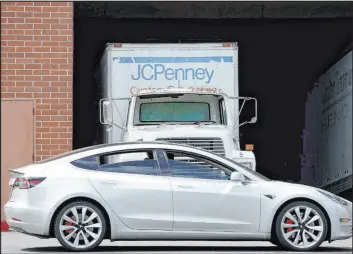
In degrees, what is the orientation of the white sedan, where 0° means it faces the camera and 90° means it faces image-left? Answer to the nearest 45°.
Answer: approximately 270°

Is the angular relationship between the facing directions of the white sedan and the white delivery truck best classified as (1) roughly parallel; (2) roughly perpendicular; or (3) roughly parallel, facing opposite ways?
roughly perpendicular

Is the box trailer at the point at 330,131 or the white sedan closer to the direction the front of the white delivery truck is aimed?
the white sedan

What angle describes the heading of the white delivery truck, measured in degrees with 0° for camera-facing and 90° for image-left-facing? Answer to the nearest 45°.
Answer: approximately 0°

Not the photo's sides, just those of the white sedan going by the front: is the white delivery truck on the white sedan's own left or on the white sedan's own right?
on the white sedan's own left

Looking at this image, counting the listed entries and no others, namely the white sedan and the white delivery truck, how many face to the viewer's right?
1

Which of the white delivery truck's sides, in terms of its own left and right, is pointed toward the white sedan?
front
